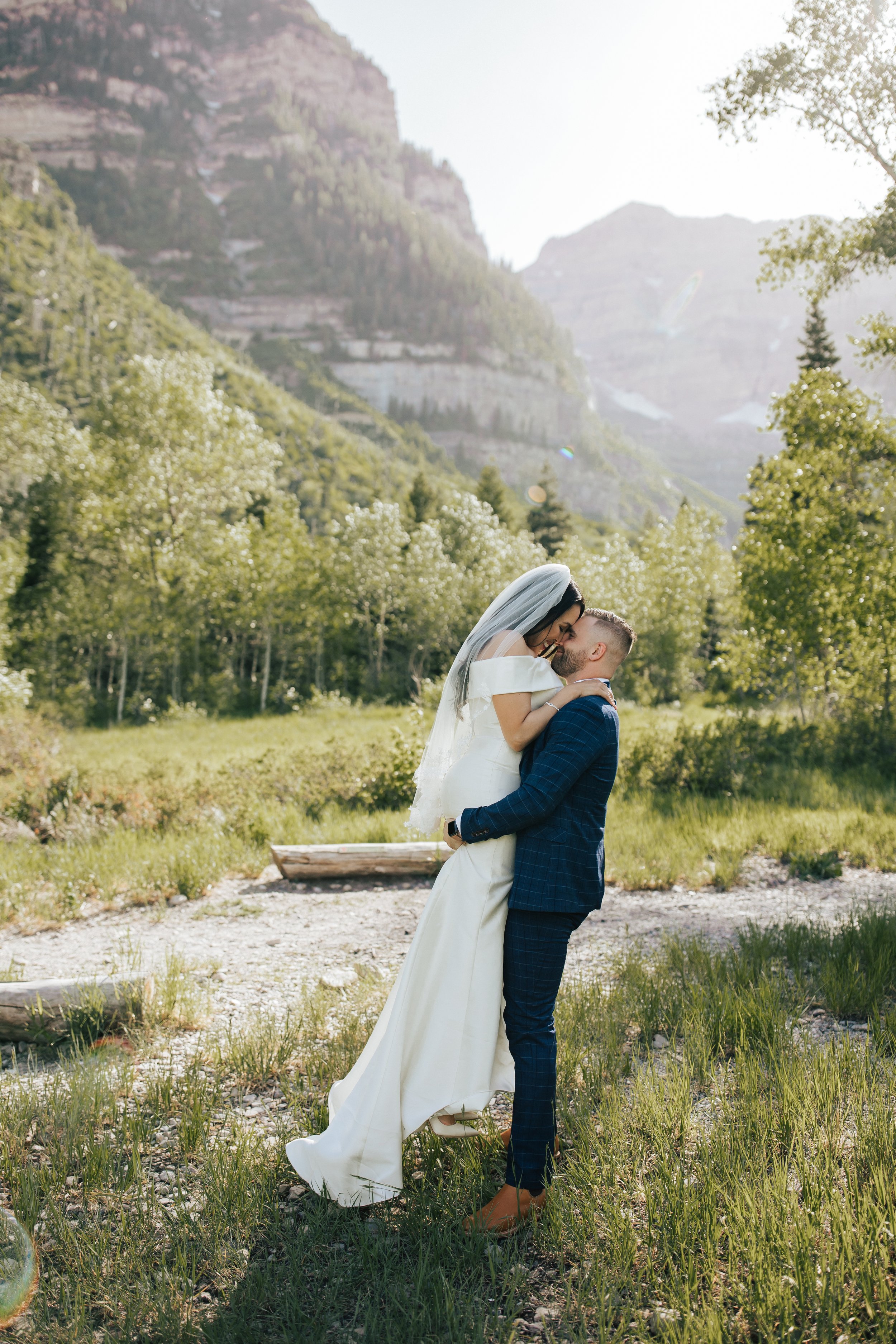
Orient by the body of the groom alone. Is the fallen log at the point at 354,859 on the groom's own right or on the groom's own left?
on the groom's own right

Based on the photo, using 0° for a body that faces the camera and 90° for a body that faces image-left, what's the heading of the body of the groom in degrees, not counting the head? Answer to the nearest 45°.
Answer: approximately 90°

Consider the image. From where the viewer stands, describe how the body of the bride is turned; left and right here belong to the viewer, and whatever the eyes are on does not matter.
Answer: facing to the right of the viewer

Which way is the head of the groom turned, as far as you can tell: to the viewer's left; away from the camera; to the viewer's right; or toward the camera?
to the viewer's left

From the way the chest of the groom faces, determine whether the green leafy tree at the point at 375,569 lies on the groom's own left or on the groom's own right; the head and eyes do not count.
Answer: on the groom's own right

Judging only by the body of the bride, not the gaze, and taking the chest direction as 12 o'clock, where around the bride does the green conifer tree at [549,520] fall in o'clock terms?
The green conifer tree is roughly at 9 o'clock from the bride.

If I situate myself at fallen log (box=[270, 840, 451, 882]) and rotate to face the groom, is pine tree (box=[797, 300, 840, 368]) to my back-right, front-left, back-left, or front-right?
back-left
